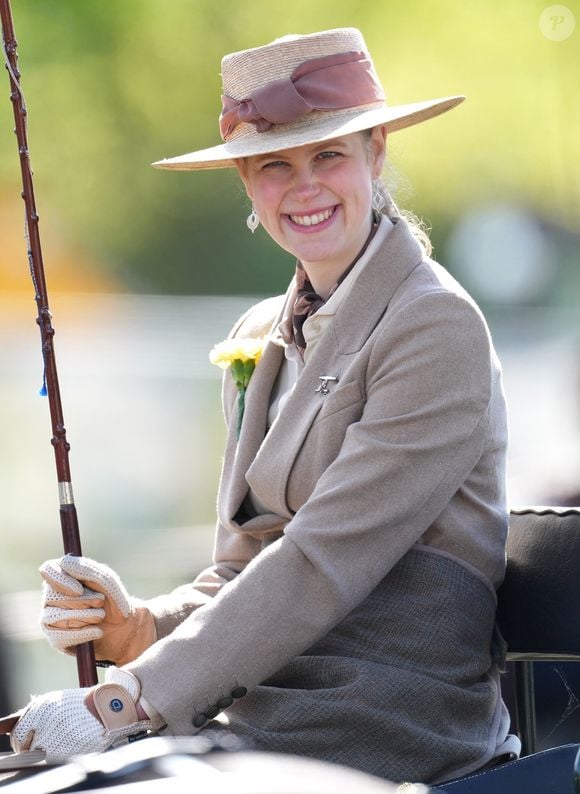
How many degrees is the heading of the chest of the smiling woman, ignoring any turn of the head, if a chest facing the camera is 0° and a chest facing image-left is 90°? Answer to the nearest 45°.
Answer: approximately 45°
